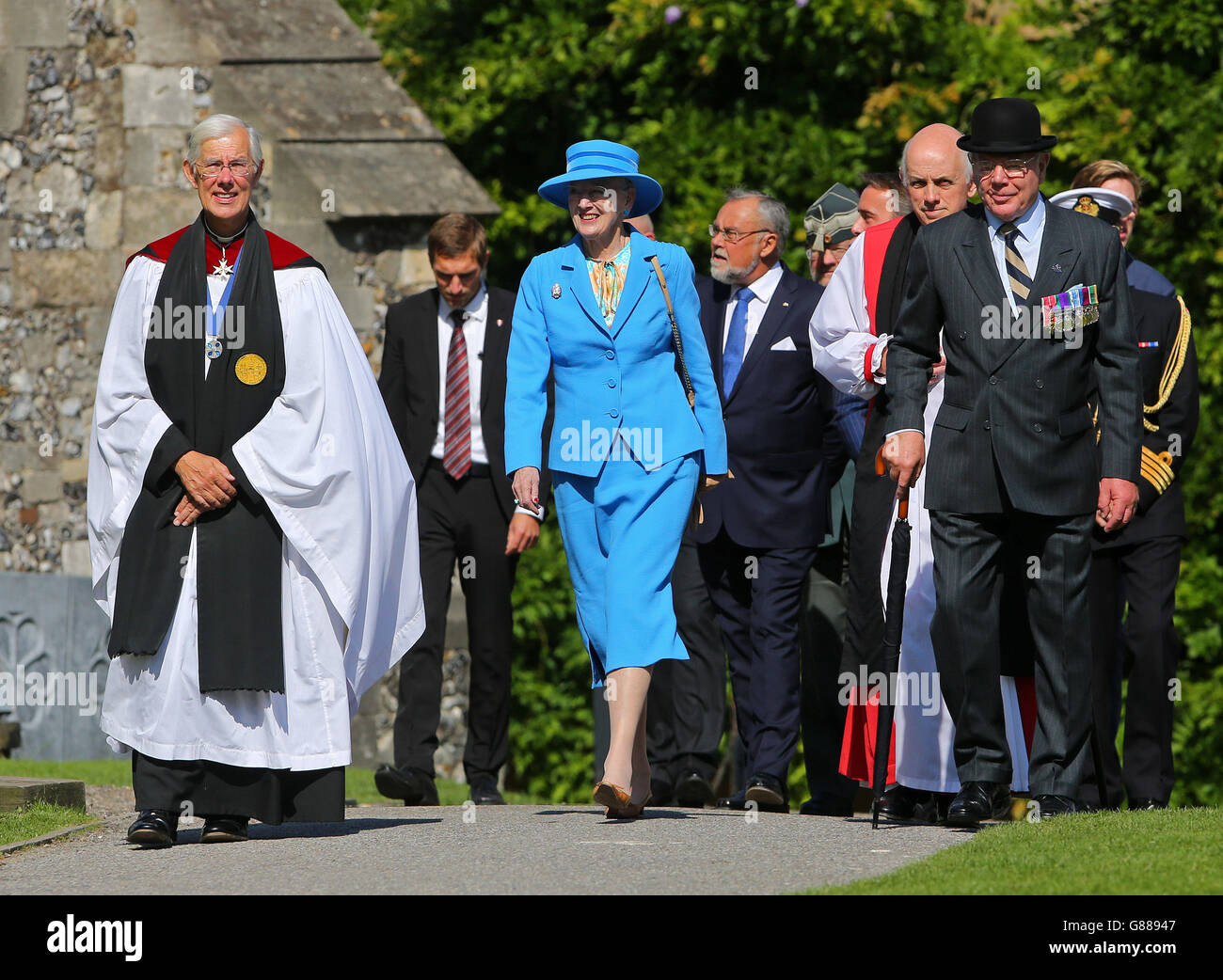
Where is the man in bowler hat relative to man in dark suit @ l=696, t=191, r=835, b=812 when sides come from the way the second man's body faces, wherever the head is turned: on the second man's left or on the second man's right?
on the second man's left

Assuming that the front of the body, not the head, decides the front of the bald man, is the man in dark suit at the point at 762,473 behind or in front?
behind

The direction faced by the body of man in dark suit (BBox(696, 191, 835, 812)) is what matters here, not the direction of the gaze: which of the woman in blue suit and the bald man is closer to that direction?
the woman in blue suit

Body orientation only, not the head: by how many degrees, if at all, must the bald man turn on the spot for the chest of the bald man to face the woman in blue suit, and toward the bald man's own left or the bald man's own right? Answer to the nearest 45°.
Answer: approximately 45° to the bald man's own right

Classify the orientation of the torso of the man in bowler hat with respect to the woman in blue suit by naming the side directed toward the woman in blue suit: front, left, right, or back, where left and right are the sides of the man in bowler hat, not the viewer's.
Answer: right

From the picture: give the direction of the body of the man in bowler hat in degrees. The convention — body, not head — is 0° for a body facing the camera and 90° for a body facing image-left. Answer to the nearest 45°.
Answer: approximately 0°

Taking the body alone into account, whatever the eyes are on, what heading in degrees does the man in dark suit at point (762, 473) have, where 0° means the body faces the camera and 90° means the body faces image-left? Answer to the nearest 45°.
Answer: approximately 45°

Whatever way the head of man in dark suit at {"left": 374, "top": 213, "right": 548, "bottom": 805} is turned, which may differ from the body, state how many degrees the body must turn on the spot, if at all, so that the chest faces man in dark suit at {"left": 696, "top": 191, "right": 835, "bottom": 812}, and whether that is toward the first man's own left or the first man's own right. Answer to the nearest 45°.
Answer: approximately 45° to the first man's own left
